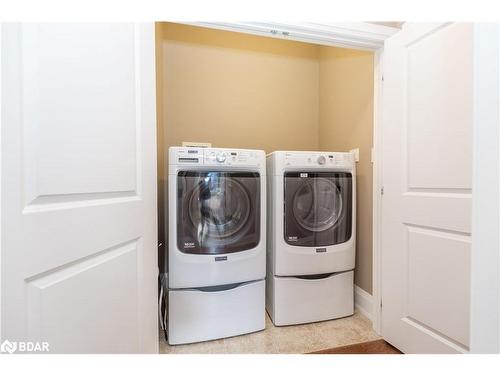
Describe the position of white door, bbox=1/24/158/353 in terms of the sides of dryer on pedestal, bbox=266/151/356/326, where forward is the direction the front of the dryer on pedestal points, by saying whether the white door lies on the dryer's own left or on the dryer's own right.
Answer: on the dryer's own right

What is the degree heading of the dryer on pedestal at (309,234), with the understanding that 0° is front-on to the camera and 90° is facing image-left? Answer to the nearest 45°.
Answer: approximately 315°

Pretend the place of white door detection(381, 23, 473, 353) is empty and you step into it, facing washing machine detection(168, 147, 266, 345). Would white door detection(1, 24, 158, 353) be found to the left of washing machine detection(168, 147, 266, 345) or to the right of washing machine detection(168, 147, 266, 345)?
left

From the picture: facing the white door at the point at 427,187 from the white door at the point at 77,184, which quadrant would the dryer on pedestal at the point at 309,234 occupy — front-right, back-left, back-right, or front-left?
front-left

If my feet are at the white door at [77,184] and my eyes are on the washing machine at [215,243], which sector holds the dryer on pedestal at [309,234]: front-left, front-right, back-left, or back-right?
front-right

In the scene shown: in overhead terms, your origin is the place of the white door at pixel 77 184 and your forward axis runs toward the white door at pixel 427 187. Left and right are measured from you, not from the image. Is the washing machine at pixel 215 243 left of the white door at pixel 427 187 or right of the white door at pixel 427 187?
left

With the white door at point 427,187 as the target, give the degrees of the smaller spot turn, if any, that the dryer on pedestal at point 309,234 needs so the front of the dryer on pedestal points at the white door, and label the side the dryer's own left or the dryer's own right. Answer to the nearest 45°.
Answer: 0° — it already faces it
